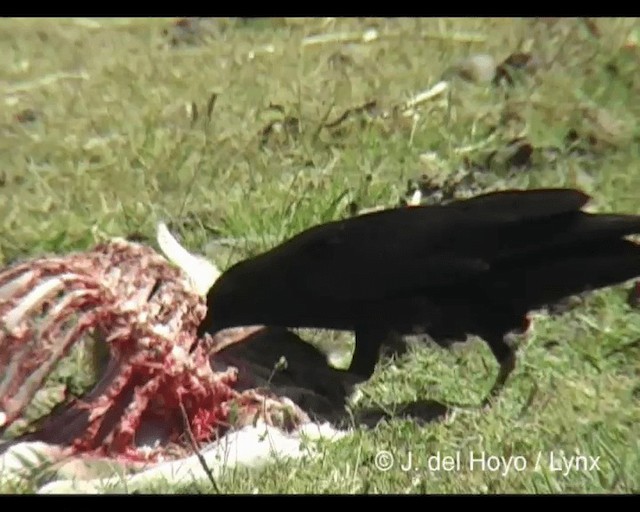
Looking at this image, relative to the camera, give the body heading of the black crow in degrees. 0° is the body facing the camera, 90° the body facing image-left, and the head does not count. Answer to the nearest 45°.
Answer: approximately 90°
